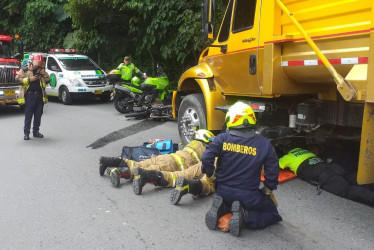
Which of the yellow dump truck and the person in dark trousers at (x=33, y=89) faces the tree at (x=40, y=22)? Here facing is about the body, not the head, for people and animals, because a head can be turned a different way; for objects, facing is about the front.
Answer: the yellow dump truck

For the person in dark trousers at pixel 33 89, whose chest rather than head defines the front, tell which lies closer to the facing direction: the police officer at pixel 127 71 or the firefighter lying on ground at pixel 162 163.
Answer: the firefighter lying on ground

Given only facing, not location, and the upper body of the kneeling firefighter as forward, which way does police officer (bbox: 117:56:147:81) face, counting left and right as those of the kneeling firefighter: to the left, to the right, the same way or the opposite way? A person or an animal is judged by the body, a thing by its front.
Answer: the opposite way

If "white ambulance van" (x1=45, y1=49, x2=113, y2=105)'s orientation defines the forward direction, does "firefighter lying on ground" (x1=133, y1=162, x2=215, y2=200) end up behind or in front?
in front

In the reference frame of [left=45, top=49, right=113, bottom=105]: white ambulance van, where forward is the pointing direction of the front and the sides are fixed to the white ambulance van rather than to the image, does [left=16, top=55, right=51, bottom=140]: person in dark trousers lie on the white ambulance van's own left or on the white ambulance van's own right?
on the white ambulance van's own right

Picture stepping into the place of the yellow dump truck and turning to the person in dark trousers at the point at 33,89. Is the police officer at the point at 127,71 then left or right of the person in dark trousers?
right

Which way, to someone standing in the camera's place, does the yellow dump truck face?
facing away from the viewer and to the left of the viewer

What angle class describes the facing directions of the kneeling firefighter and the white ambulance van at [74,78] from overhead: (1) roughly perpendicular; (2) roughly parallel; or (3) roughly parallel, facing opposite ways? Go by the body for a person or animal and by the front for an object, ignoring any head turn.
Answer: roughly perpendicular

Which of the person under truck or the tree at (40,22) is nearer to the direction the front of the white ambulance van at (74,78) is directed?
the person under truck

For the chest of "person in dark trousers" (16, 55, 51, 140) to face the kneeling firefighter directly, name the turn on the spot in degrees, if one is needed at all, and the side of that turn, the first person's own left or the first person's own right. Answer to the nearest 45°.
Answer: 0° — they already face them

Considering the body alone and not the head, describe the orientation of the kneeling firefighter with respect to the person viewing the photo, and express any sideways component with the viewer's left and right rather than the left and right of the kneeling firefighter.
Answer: facing away from the viewer

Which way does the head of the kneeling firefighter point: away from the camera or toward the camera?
away from the camera
